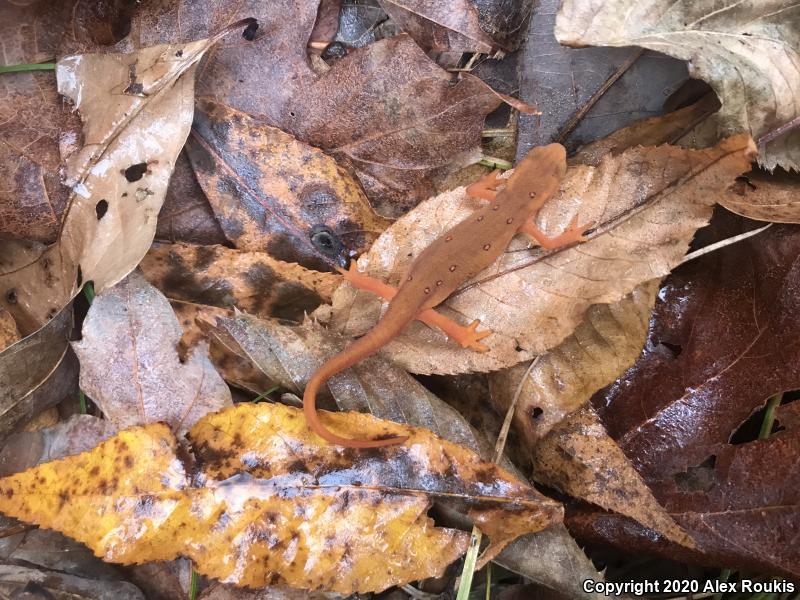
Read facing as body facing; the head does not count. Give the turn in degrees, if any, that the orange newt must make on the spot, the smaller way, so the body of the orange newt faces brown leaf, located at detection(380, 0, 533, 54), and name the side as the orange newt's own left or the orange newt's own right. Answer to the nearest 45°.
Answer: approximately 45° to the orange newt's own left

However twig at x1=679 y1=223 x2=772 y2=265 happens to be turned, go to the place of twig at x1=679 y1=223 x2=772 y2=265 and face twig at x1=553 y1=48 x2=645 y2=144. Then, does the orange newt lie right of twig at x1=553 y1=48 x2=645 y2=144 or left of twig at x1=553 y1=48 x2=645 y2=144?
left

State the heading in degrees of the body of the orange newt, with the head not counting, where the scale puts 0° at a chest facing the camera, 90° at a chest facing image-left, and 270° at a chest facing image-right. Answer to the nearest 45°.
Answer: approximately 225°

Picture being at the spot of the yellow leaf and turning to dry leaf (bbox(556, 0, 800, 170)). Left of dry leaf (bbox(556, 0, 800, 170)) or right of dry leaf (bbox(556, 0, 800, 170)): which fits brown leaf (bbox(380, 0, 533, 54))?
left

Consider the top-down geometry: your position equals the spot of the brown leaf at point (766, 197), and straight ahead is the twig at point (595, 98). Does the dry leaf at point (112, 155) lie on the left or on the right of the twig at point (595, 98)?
left

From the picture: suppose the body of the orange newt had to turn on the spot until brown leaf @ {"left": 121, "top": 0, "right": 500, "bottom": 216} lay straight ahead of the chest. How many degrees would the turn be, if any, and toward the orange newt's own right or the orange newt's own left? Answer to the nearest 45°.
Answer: approximately 90° to the orange newt's own left

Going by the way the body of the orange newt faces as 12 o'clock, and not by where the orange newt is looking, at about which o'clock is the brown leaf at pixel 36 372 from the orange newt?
The brown leaf is roughly at 7 o'clock from the orange newt.

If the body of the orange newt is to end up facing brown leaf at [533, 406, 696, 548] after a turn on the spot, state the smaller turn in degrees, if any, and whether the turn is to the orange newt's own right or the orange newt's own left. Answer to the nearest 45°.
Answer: approximately 90° to the orange newt's own right

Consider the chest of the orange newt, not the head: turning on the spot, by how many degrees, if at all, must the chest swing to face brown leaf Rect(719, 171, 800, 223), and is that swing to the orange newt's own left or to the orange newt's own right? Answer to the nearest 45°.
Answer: approximately 45° to the orange newt's own right

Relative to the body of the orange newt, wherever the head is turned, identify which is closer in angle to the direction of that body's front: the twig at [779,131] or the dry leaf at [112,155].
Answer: the twig

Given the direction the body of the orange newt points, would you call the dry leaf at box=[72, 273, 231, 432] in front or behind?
behind
